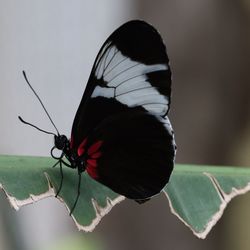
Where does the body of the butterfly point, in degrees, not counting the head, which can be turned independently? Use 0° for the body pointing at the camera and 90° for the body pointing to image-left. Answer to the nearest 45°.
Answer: approximately 90°
